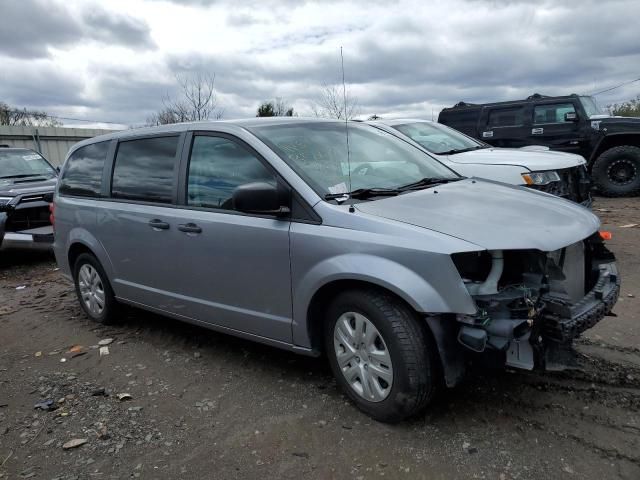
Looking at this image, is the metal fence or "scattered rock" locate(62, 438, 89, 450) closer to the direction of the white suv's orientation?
the scattered rock

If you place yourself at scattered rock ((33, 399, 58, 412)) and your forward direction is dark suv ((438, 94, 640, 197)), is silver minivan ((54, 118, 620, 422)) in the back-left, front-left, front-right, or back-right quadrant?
front-right

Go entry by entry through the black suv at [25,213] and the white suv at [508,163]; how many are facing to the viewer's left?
0

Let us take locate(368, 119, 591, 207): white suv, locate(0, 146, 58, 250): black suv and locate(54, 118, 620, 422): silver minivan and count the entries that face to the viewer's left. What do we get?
0

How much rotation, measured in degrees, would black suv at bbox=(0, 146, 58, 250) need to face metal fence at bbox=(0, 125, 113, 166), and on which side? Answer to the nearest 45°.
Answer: approximately 135° to its left

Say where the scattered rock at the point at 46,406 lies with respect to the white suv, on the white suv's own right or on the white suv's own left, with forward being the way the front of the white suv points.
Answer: on the white suv's own right

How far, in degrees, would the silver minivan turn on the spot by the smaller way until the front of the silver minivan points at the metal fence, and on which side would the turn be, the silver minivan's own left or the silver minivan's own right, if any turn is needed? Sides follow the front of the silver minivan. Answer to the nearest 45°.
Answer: approximately 180°

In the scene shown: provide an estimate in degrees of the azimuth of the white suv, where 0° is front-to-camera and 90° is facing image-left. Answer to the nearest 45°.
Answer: approximately 315°

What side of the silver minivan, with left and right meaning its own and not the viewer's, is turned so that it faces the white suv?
left

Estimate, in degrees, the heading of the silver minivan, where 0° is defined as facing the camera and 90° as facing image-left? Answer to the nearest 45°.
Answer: approximately 315°

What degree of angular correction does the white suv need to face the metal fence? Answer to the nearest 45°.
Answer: approximately 180°
